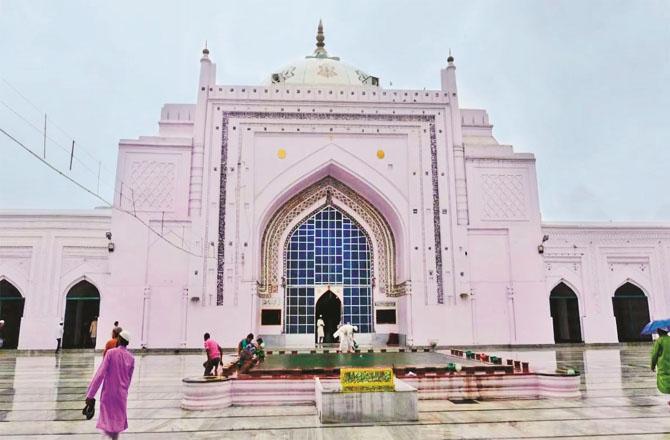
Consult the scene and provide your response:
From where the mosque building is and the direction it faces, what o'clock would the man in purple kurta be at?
The man in purple kurta is roughly at 12 o'clock from the mosque building.

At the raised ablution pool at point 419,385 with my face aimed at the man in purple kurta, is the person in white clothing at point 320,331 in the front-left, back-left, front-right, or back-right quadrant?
back-right

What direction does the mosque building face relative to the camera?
toward the camera

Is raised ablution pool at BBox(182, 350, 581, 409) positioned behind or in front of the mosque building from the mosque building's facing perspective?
in front

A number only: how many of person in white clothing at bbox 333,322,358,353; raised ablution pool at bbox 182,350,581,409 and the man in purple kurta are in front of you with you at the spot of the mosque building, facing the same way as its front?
3

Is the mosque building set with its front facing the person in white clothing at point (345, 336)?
yes

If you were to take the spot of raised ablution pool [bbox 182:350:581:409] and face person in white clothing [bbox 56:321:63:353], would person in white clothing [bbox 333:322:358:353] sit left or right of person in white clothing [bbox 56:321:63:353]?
right
